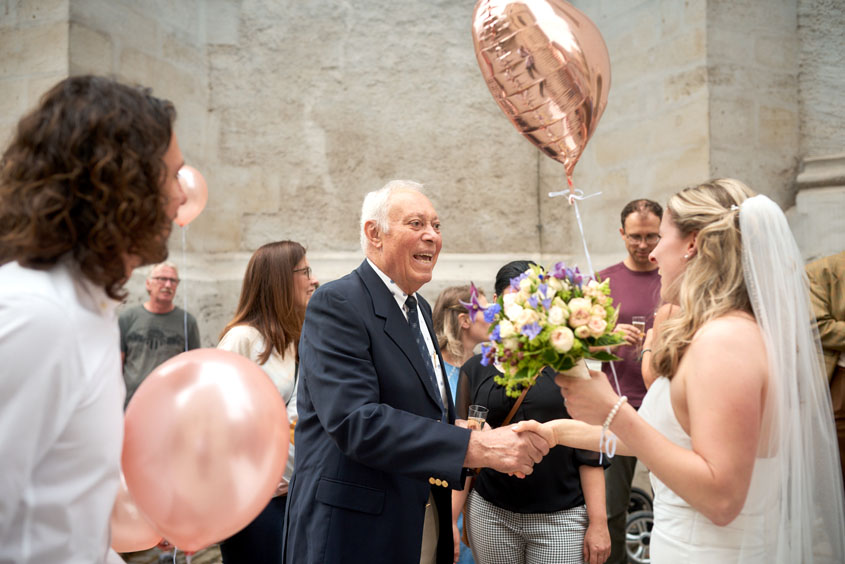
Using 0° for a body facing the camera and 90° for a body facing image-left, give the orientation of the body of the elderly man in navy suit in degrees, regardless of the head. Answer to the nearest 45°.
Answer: approximately 315°

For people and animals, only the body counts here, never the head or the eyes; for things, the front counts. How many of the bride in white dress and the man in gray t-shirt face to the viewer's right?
0

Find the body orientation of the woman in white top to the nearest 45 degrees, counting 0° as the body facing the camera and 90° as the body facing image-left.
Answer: approximately 270°

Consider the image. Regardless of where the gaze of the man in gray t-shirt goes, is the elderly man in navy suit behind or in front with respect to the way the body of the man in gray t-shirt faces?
in front

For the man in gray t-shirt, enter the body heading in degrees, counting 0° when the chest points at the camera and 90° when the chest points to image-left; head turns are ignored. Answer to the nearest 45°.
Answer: approximately 0°

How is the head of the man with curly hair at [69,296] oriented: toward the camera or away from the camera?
away from the camera

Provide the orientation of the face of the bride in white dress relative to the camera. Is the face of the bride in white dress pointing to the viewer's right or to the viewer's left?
to the viewer's left

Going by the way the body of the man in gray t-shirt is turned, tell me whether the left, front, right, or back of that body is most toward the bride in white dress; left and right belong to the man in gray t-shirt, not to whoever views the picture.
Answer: front

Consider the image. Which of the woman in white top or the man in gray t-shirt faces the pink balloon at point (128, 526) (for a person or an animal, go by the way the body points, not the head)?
the man in gray t-shirt

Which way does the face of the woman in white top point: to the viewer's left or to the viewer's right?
to the viewer's right

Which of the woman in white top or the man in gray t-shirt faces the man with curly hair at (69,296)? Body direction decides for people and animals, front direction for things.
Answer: the man in gray t-shirt

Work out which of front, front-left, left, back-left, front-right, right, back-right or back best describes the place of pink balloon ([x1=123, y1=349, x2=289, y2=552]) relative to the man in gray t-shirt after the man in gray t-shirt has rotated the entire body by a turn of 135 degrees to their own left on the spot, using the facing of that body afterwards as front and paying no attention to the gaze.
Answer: back-right

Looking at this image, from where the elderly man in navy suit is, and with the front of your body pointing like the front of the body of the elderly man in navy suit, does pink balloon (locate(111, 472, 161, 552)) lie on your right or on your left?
on your right

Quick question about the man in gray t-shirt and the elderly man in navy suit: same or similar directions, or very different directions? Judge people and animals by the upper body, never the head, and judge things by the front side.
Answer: same or similar directions

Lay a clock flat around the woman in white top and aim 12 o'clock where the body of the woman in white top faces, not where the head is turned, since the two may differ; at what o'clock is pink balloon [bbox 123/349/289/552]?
The pink balloon is roughly at 3 o'clock from the woman in white top.
